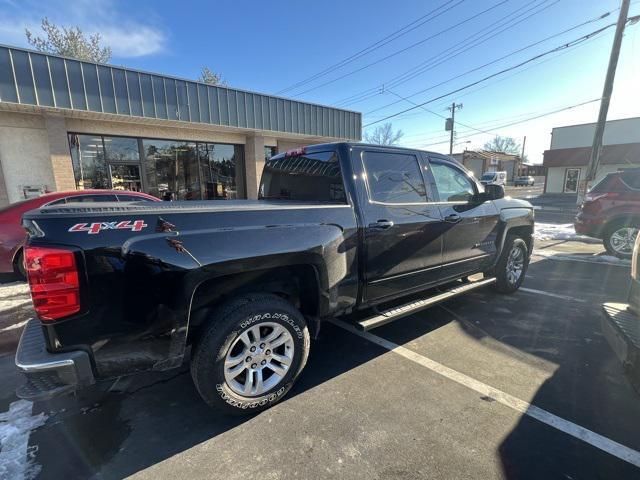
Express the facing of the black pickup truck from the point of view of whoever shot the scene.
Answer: facing away from the viewer and to the right of the viewer

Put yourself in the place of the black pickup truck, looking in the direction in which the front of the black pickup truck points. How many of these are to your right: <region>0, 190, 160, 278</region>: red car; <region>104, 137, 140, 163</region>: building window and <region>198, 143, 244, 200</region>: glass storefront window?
0

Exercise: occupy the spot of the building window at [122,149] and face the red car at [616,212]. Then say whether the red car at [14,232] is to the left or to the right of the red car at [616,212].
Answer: right

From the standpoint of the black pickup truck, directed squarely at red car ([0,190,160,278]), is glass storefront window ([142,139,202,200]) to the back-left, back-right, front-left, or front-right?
front-right

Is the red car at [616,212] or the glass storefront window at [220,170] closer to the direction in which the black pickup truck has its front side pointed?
the red car

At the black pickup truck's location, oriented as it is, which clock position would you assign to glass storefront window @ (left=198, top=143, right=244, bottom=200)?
The glass storefront window is roughly at 10 o'clock from the black pickup truck.

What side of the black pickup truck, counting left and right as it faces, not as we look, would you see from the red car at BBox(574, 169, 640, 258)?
front

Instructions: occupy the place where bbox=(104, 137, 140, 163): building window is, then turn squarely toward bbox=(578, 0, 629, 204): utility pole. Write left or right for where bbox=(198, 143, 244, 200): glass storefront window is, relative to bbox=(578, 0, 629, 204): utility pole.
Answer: left

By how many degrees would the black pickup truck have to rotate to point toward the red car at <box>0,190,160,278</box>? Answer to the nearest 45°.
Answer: approximately 90° to its left

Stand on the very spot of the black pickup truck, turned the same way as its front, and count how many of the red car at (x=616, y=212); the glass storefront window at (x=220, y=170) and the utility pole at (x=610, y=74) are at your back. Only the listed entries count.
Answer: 0

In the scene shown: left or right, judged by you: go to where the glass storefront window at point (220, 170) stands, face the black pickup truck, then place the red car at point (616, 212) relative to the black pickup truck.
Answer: left

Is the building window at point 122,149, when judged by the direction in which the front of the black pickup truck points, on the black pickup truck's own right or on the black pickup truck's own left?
on the black pickup truck's own left

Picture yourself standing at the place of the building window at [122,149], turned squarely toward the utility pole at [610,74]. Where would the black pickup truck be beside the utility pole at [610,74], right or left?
right

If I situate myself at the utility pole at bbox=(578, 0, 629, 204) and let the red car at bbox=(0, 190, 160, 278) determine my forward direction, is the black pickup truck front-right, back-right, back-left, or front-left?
front-left

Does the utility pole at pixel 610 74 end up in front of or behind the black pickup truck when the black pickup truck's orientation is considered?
in front

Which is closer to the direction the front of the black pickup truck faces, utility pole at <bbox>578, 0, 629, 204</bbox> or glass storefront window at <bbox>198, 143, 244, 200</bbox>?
the utility pole

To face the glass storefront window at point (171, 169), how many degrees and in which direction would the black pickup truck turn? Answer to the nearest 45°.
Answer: approximately 45° to its left
